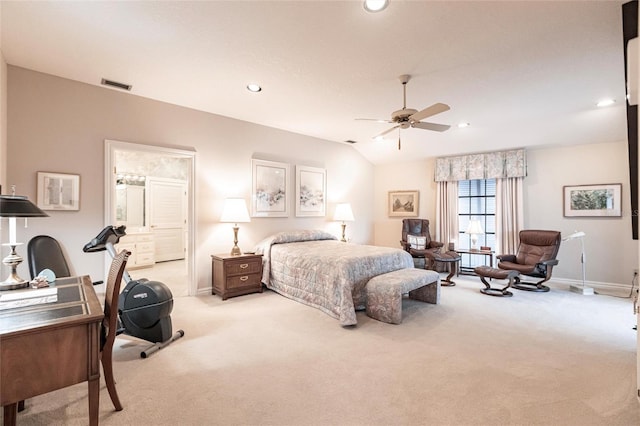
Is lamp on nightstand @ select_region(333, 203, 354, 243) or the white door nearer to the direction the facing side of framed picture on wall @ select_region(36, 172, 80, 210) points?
the lamp on nightstand

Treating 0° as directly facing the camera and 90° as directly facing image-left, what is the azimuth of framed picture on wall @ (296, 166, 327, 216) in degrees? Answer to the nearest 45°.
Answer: approximately 315°

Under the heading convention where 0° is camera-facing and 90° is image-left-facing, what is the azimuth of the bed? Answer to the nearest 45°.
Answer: approximately 315°

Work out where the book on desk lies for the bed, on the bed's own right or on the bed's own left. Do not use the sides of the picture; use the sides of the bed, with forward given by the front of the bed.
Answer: on the bed's own right

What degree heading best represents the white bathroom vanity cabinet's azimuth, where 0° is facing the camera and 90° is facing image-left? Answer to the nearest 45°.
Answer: approximately 0°

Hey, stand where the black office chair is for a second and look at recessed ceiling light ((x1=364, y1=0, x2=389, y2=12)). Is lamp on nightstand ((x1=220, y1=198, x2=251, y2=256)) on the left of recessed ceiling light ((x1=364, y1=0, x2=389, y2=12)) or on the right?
left

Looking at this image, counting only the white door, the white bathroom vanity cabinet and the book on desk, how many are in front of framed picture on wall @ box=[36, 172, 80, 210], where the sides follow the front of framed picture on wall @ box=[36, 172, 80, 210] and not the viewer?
1
